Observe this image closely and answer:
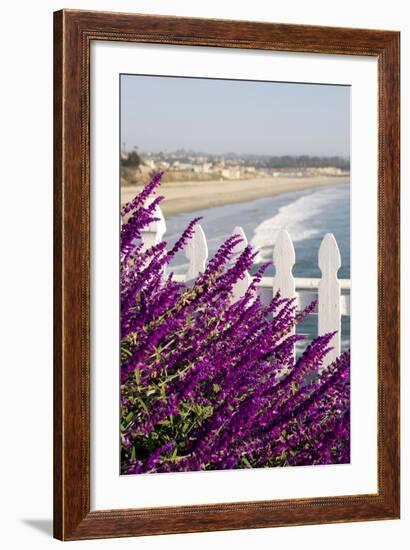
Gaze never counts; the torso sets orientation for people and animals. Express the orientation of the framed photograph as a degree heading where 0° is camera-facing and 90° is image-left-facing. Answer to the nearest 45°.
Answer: approximately 315°
